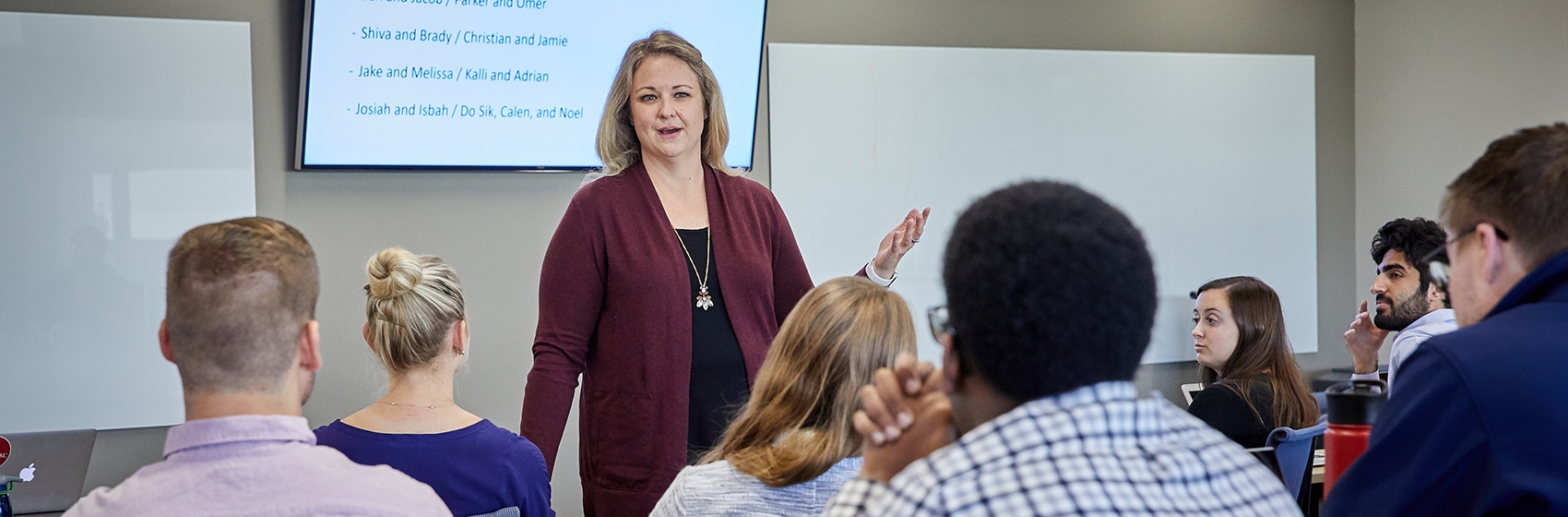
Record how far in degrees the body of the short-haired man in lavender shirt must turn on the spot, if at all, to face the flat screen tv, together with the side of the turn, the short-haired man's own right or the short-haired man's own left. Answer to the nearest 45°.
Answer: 0° — they already face it

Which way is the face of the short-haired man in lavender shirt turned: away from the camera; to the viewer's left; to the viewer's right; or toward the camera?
away from the camera

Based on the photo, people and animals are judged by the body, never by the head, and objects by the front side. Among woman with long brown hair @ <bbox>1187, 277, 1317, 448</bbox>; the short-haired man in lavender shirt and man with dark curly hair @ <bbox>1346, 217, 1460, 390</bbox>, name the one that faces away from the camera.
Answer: the short-haired man in lavender shirt

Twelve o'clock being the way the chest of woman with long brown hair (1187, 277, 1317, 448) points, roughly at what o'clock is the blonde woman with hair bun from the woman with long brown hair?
The blonde woman with hair bun is roughly at 10 o'clock from the woman with long brown hair.

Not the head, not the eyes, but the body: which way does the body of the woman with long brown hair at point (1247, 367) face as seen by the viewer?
to the viewer's left

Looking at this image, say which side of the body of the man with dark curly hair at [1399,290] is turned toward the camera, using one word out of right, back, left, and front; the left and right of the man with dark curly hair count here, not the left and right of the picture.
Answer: left

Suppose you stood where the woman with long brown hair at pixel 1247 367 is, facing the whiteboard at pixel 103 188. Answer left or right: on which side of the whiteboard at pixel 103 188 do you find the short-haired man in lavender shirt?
left

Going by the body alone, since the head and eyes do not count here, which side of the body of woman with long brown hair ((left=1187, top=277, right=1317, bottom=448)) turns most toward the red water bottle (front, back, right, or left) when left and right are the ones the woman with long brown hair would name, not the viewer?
left

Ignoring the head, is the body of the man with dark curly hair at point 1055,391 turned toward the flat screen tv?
yes

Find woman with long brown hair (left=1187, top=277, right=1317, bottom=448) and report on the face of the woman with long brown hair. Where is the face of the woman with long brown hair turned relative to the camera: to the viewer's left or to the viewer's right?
to the viewer's left

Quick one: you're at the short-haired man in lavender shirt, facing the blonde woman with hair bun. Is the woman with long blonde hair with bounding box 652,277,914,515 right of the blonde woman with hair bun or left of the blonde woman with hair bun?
right

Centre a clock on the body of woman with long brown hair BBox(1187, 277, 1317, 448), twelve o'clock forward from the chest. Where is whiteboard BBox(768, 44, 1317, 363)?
The whiteboard is roughly at 2 o'clock from the woman with long brown hair.

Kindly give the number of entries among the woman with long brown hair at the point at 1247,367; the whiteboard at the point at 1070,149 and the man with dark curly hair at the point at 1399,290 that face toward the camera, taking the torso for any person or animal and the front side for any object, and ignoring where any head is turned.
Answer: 1

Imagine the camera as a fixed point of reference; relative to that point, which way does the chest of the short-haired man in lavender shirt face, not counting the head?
away from the camera

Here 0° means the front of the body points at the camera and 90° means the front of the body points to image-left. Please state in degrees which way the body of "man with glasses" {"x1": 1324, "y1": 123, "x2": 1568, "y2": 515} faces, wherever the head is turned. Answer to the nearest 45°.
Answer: approximately 135°
